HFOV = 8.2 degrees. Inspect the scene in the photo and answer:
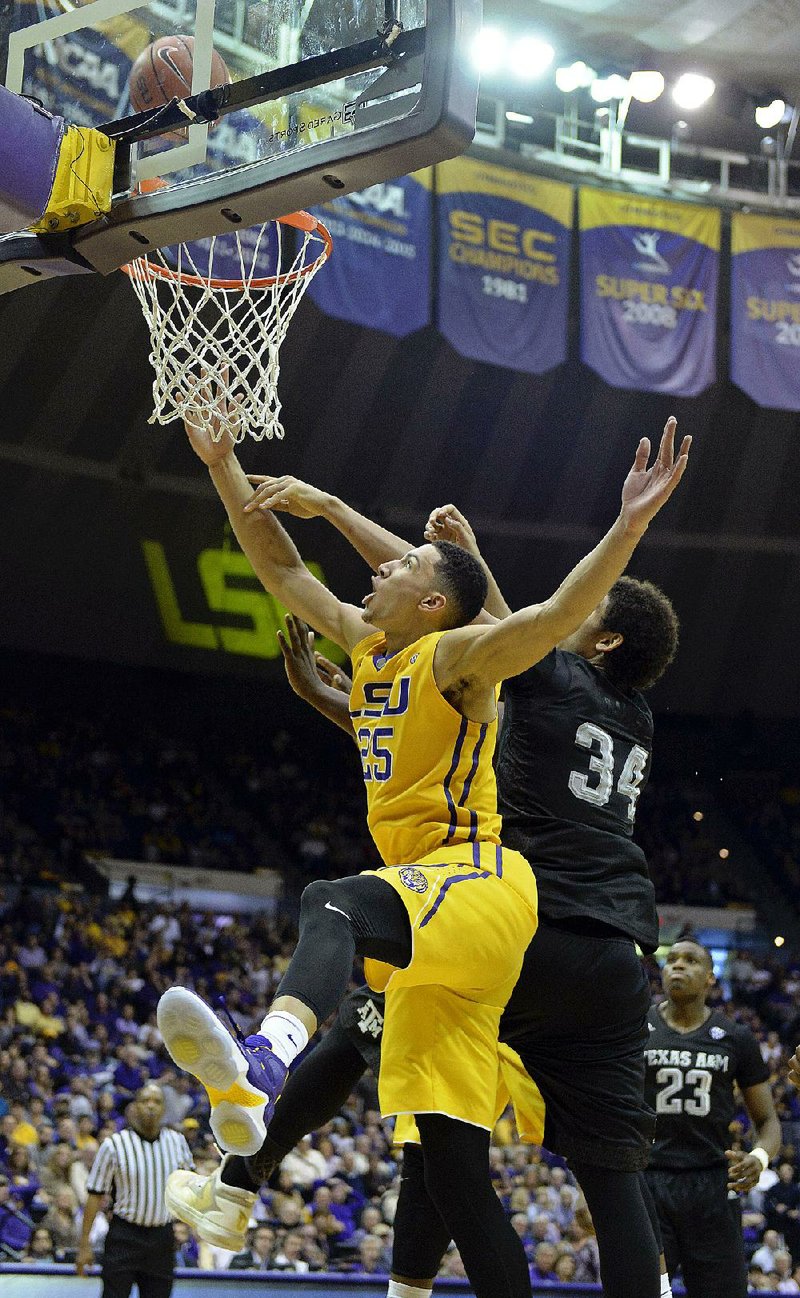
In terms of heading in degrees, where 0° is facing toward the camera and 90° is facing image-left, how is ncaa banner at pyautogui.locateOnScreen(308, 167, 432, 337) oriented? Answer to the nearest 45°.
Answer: approximately 0°

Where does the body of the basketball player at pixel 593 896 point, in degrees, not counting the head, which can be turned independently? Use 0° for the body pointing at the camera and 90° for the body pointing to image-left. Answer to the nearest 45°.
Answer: approximately 135°

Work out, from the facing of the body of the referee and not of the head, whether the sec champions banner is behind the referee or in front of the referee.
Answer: behind

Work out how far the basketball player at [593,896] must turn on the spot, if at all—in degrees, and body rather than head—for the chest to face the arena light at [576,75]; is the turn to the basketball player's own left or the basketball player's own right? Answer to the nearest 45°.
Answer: approximately 45° to the basketball player's own right

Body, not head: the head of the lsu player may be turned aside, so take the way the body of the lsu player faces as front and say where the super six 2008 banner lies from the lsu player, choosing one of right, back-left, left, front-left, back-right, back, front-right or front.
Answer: back-right
